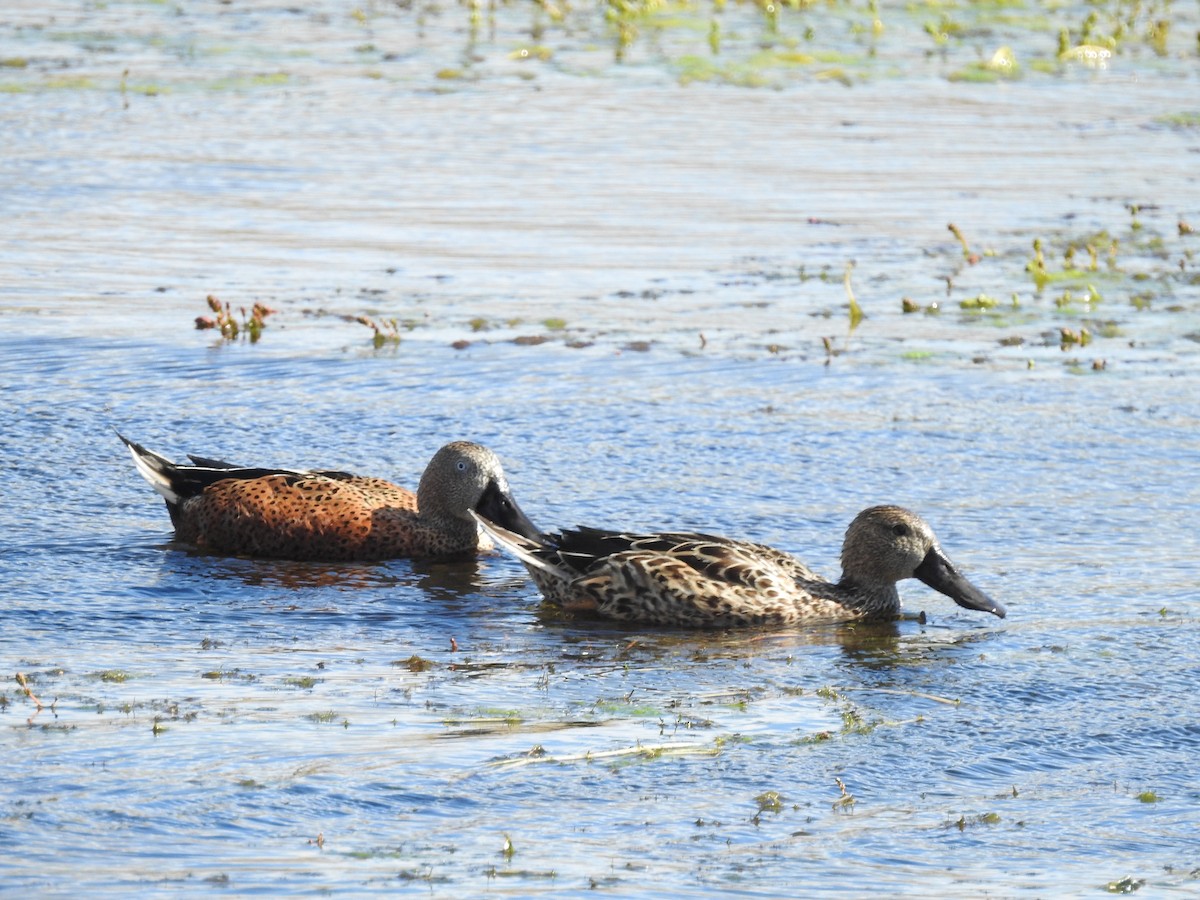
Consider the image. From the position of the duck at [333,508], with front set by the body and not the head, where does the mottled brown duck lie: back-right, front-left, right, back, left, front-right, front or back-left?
front-right

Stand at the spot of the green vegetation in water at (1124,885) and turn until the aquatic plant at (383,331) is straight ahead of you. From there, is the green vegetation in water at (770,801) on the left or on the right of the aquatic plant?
left

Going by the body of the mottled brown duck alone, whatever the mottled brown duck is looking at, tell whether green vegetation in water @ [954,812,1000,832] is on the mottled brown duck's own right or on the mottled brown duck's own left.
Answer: on the mottled brown duck's own right

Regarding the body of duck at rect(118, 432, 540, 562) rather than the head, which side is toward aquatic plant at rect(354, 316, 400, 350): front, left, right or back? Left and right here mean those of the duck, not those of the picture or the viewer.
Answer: left

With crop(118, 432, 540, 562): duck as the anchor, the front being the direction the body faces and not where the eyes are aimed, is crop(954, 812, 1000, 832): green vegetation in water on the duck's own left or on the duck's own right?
on the duck's own right

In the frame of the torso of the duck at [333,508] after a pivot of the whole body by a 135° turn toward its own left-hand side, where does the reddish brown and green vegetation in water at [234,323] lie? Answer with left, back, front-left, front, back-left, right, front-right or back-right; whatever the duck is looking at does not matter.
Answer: front-right

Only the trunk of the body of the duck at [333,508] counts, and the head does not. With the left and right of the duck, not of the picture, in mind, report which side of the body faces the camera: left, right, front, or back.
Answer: right

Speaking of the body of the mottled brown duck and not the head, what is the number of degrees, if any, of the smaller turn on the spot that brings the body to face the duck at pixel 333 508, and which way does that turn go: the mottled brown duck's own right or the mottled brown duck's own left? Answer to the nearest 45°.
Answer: approximately 135° to the mottled brown duck's own left

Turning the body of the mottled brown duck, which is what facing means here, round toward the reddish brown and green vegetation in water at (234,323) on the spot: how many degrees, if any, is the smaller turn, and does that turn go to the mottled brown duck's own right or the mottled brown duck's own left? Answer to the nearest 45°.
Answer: approximately 135° to the mottled brown duck's own left

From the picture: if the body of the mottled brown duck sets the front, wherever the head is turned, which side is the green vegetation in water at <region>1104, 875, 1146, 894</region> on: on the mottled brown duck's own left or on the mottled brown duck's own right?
on the mottled brown duck's own right

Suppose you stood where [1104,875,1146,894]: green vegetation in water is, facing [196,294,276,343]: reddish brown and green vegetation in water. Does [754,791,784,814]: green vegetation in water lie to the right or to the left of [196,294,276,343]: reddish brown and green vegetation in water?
left

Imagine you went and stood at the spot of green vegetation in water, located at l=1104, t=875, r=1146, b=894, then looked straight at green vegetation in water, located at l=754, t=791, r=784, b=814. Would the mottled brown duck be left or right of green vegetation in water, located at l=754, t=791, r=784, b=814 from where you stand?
right

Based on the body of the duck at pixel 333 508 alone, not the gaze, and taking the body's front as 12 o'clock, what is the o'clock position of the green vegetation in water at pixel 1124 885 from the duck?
The green vegetation in water is roughly at 2 o'clock from the duck.

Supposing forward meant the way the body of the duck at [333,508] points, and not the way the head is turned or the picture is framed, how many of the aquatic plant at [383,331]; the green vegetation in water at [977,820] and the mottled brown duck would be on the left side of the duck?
1

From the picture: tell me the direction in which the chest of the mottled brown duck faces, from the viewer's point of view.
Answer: to the viewer's right

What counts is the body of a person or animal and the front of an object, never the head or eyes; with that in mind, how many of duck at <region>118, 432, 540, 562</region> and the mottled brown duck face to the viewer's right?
2

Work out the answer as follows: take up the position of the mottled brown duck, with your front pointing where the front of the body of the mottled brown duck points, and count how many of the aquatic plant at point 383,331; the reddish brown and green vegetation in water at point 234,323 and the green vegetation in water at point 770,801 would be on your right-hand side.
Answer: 1
